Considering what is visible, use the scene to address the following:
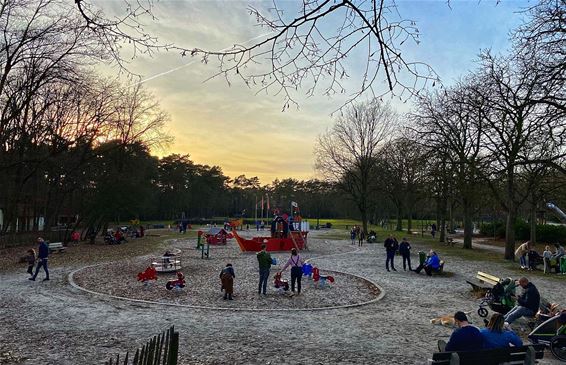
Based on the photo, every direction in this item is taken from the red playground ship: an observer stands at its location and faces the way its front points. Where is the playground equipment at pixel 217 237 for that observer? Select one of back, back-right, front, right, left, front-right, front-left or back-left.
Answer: front-right

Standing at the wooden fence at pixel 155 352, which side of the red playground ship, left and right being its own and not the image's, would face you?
left

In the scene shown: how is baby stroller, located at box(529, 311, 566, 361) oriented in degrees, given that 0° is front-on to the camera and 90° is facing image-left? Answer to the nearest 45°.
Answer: approximately 90°

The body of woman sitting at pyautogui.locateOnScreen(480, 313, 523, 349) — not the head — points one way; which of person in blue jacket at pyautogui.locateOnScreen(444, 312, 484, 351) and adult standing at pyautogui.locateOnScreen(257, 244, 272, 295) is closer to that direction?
the adult standing

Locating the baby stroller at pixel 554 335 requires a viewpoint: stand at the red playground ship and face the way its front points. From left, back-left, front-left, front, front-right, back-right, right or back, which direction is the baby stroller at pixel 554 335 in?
left

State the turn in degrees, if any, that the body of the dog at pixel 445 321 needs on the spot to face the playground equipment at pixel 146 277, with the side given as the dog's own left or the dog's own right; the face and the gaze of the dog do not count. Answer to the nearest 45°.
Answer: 0° — it already faces it

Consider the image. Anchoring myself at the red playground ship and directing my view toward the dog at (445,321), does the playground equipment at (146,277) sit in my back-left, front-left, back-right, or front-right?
front-right

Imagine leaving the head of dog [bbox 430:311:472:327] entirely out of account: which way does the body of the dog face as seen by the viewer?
to the viewer's left

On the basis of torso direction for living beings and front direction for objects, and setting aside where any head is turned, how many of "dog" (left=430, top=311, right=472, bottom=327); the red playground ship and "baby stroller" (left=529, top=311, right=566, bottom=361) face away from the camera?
0

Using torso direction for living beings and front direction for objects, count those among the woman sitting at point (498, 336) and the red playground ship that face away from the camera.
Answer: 1

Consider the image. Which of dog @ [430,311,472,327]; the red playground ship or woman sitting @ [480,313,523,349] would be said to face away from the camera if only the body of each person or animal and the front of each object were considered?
the woman sitting

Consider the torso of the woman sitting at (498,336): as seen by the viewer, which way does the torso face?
away from the camera

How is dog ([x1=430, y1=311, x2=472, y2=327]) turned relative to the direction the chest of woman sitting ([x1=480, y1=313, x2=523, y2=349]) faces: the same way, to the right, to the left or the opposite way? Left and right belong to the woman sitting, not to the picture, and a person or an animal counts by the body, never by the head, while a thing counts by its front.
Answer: to the left

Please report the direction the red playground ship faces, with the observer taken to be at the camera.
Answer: facing to the left of the viewer
